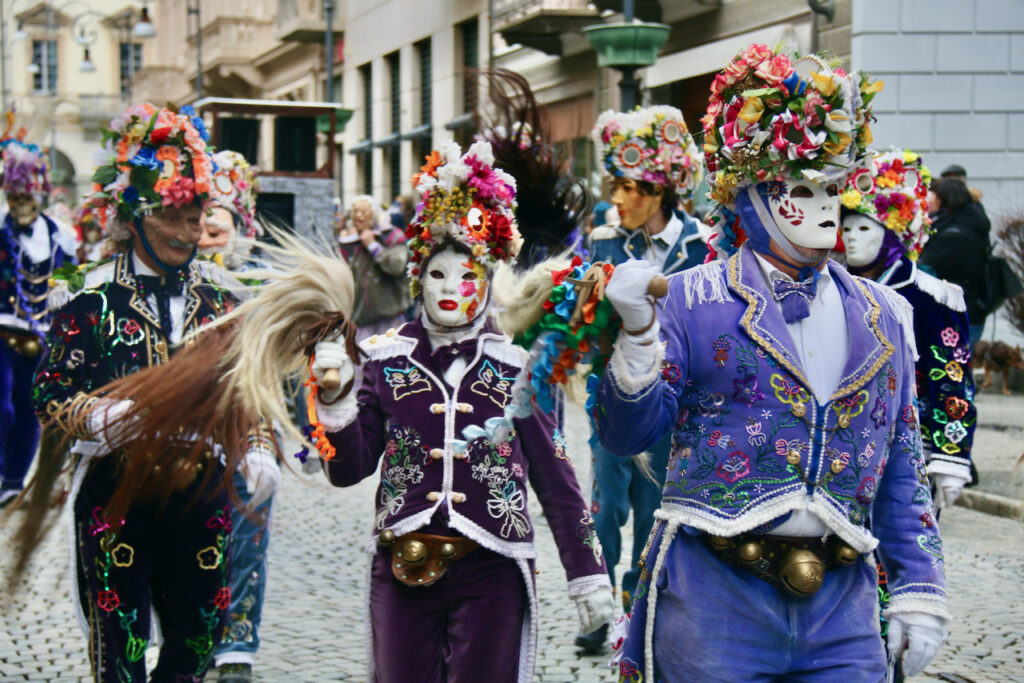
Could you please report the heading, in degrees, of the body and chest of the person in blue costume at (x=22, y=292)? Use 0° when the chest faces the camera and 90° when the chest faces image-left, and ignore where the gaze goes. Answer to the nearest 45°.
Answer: approximately 0°

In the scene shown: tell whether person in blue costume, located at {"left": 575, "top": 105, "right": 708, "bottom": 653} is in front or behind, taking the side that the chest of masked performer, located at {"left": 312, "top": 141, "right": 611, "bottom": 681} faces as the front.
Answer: behind

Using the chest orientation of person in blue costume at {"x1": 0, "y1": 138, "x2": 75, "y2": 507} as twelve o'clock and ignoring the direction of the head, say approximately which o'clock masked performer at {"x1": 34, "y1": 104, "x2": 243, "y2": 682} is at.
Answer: The masked performer is roughly at 12 o'clock from the person in blue costume.

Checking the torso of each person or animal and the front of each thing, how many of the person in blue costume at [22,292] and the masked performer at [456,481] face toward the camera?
2

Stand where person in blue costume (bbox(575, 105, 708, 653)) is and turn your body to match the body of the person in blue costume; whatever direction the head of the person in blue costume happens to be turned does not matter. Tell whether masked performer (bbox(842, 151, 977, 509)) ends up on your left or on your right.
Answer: on your left

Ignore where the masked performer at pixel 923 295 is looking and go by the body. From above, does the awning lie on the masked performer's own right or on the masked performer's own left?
on the masked performer's own right

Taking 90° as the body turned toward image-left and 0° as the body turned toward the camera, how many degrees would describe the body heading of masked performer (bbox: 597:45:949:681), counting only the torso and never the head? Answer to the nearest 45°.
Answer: approximately 315°

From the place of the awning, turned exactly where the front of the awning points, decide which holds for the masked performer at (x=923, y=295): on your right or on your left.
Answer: on your left
